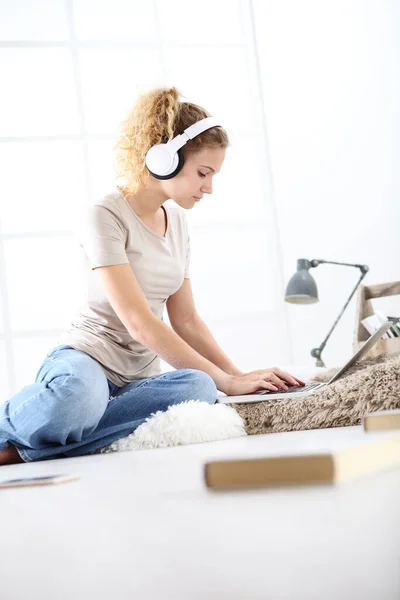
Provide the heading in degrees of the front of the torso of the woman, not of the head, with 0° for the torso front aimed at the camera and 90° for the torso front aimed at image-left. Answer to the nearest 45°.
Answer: approximately 315°

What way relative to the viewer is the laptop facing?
to the viewer's left

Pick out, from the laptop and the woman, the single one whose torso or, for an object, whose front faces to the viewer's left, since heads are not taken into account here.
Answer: the laptop

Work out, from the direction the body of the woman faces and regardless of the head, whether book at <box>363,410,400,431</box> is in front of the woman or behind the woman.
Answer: in front

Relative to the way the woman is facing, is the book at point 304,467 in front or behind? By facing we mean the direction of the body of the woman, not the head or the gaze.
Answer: in front

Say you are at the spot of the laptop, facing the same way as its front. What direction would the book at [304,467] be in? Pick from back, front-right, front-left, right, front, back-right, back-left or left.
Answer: left

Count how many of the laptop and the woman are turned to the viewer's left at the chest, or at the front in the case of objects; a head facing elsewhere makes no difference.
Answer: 1

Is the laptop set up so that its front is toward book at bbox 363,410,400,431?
no
